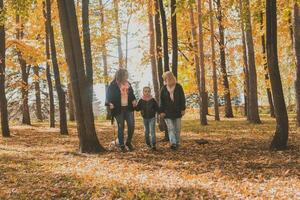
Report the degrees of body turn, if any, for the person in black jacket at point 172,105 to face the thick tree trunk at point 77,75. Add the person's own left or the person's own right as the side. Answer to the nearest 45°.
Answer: approximately 90° to the person's own right

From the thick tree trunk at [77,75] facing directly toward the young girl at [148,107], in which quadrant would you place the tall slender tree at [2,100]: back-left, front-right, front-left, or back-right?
back-left

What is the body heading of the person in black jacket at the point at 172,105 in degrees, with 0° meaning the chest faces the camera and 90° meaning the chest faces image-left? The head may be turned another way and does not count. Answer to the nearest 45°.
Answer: approximately 0°

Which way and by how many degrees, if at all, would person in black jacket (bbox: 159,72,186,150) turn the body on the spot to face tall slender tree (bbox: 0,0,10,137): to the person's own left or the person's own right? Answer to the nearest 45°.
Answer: approximately 135° to the person's own right

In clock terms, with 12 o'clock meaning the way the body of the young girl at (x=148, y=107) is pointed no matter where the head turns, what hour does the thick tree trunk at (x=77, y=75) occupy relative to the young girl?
The thick tree trunk is roughly at 3 o'clock from the young girl.

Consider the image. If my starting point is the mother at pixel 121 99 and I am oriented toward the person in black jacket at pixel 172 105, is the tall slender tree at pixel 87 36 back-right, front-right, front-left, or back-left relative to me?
back-left

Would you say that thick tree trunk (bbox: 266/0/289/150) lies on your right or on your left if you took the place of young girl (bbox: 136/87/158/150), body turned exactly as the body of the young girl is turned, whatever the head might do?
on your left

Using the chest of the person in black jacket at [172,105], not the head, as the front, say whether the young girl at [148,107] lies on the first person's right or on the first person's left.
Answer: on the first person's right

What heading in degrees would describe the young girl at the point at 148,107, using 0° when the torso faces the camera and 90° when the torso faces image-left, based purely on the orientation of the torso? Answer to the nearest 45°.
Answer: approximately 0°

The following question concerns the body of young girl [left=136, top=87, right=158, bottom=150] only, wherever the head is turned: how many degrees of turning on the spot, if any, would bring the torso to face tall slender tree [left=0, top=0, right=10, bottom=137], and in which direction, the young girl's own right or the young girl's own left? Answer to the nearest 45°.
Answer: approximately 135° to the young girl's own right

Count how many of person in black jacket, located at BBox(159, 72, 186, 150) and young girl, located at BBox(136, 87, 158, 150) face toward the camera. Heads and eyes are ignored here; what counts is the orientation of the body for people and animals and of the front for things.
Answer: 2

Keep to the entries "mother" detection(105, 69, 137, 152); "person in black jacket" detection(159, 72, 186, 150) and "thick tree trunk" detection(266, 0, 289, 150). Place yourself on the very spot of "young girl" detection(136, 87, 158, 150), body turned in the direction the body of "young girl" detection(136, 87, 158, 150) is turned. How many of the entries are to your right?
1
